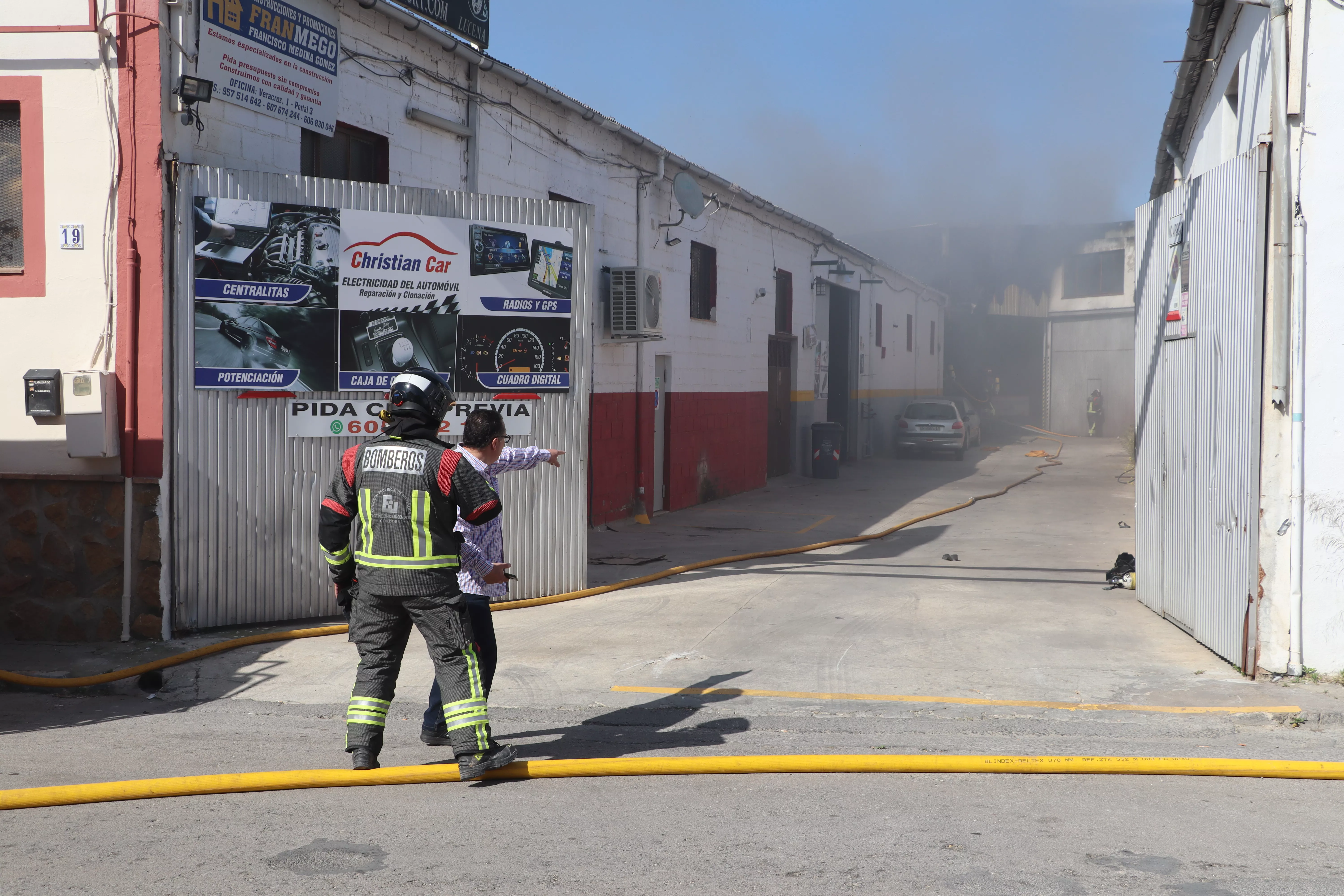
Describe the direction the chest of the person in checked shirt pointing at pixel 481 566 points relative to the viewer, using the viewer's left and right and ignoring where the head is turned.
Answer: facing to the right of the viewer

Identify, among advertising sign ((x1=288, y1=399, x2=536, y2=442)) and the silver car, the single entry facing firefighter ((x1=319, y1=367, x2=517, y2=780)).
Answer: the advertising sign

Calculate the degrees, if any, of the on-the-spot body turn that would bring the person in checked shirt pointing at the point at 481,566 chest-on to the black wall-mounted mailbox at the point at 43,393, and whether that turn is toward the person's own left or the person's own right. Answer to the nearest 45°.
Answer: approximately 135° to the person's own left

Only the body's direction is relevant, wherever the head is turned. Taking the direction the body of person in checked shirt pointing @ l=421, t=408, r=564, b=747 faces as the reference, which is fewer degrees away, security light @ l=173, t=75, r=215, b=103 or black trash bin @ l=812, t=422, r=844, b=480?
the black trash bin

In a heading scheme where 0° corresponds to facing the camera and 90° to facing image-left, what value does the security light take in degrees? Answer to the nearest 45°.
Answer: approximately 0°

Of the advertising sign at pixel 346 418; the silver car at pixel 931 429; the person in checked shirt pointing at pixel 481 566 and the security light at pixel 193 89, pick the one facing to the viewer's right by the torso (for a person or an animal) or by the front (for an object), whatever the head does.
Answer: the person in checked shirt pointing

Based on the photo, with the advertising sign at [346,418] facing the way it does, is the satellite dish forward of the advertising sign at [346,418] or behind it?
behind

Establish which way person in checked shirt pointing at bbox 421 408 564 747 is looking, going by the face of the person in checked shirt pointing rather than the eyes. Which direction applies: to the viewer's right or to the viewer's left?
to the viewer's right
